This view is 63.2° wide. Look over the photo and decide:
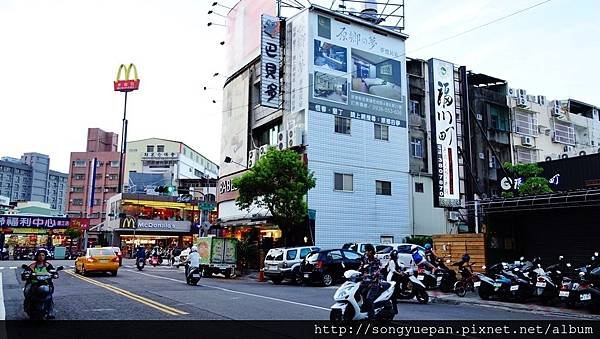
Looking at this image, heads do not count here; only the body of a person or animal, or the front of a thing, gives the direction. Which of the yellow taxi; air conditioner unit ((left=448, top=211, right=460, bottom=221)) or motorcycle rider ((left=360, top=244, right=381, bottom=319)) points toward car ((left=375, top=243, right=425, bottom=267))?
the air conditioner unit

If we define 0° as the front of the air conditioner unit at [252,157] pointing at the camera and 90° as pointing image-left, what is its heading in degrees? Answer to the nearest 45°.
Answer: approximately 45°

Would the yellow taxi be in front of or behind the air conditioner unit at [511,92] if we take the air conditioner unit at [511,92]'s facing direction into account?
in front

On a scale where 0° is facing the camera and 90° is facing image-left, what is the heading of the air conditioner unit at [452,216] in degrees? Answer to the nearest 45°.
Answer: approximately 0°

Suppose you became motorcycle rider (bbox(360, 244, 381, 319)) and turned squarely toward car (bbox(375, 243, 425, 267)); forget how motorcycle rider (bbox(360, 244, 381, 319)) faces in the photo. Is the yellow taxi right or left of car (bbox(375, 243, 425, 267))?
left

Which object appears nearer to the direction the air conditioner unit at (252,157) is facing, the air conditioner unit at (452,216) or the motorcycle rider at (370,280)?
the motorcycle rider
